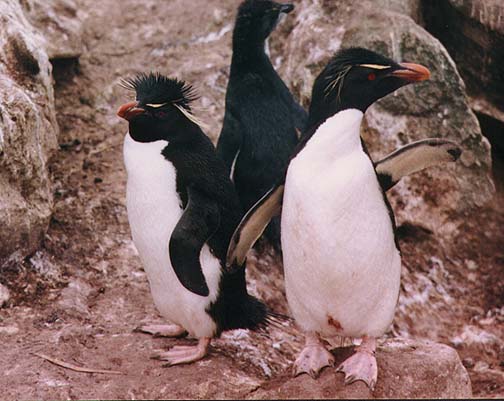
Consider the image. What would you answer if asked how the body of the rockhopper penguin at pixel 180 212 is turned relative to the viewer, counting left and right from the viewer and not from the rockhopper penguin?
facing to the left of the viewer

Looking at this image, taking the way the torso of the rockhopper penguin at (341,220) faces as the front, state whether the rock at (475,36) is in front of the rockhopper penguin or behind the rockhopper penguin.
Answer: behind

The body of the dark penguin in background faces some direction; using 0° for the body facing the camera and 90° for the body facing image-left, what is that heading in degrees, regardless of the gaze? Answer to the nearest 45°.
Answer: approximately 225°

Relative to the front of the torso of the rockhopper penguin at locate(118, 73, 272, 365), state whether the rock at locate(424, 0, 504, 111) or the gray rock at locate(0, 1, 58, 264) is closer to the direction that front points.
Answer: the gray rock

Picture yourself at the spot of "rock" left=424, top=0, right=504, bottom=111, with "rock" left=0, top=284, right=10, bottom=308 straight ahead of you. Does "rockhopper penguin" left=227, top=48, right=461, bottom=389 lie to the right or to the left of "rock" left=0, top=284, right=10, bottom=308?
left

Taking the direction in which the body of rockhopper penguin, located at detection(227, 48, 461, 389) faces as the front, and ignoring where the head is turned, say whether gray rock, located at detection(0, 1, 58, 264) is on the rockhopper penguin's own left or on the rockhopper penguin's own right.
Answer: on the rockhopper penguin's own right

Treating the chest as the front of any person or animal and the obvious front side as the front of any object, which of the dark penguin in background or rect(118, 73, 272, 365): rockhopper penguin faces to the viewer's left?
the rockhopper penguin

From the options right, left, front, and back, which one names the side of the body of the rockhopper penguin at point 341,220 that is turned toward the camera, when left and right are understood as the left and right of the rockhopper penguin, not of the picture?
front

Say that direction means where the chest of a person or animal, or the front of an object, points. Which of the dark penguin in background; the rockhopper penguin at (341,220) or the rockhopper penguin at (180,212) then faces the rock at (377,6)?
the dark penguin in background

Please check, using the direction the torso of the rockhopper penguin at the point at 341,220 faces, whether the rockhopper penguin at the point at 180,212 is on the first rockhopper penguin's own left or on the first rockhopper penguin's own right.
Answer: on the first rockhopper penguin's own right

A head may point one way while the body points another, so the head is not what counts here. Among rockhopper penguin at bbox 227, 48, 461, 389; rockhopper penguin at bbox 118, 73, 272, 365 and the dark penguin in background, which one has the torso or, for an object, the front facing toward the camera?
rockhopper penguin at bbox 227, 48, 461, 389
